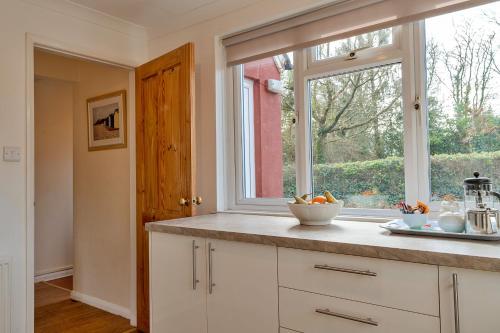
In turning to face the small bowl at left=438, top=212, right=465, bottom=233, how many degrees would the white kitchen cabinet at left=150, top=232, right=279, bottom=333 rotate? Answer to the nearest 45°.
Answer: approximately 90° to its left

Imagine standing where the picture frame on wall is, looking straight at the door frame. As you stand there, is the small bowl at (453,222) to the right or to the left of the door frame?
left

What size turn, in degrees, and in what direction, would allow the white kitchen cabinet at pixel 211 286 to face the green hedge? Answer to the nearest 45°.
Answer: approximately 135° to its left

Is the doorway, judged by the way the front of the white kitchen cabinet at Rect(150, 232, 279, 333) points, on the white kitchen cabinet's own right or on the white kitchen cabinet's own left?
on the white kitchen cabinet's own right

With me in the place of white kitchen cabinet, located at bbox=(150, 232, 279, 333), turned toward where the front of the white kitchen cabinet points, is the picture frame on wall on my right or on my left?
on my right

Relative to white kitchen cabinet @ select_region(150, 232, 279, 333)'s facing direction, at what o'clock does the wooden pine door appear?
The wooden pine door is roughly at 4 o'clock from the white kitchen cabinet.
